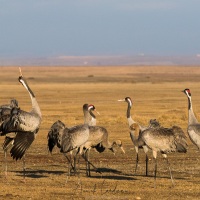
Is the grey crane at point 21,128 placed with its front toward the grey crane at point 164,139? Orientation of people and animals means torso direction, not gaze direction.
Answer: yes

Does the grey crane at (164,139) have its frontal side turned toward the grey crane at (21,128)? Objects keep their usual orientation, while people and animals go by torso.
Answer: yes

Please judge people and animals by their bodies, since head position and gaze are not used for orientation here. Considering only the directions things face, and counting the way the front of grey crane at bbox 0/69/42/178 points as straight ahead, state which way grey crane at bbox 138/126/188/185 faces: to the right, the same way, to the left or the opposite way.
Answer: the opposite way

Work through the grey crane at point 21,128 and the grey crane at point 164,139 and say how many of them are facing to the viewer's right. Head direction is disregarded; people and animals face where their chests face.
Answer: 1

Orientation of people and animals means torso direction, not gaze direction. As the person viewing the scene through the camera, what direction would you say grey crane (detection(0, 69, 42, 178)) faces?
facing to the right of the viewer

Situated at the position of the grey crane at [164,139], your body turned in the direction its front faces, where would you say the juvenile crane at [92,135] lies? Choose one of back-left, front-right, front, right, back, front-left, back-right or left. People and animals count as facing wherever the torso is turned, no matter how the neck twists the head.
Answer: front-right

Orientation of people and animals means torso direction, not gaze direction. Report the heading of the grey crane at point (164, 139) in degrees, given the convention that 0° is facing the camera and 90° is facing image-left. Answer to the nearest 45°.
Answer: approximately 90°
